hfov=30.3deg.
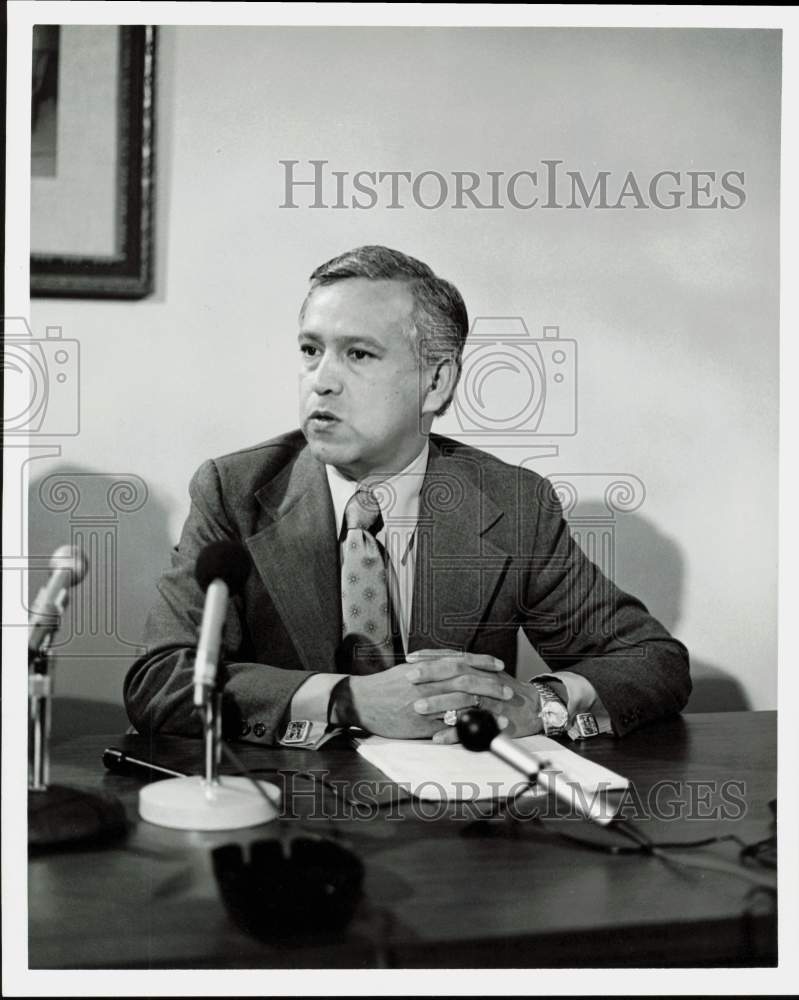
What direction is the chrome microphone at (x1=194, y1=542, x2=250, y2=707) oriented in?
away from the camera

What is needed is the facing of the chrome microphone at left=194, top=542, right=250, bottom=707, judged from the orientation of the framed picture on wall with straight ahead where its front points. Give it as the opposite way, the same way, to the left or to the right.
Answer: the opposite way

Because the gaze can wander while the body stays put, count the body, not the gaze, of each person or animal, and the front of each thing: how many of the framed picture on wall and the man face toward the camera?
2

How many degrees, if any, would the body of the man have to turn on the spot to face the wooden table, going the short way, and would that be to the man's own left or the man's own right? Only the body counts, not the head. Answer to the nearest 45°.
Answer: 0° — they already face it

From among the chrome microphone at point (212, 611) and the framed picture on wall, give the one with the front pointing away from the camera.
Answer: the chrome microphone

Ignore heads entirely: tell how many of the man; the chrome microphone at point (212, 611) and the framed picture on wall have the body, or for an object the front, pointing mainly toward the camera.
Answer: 2
